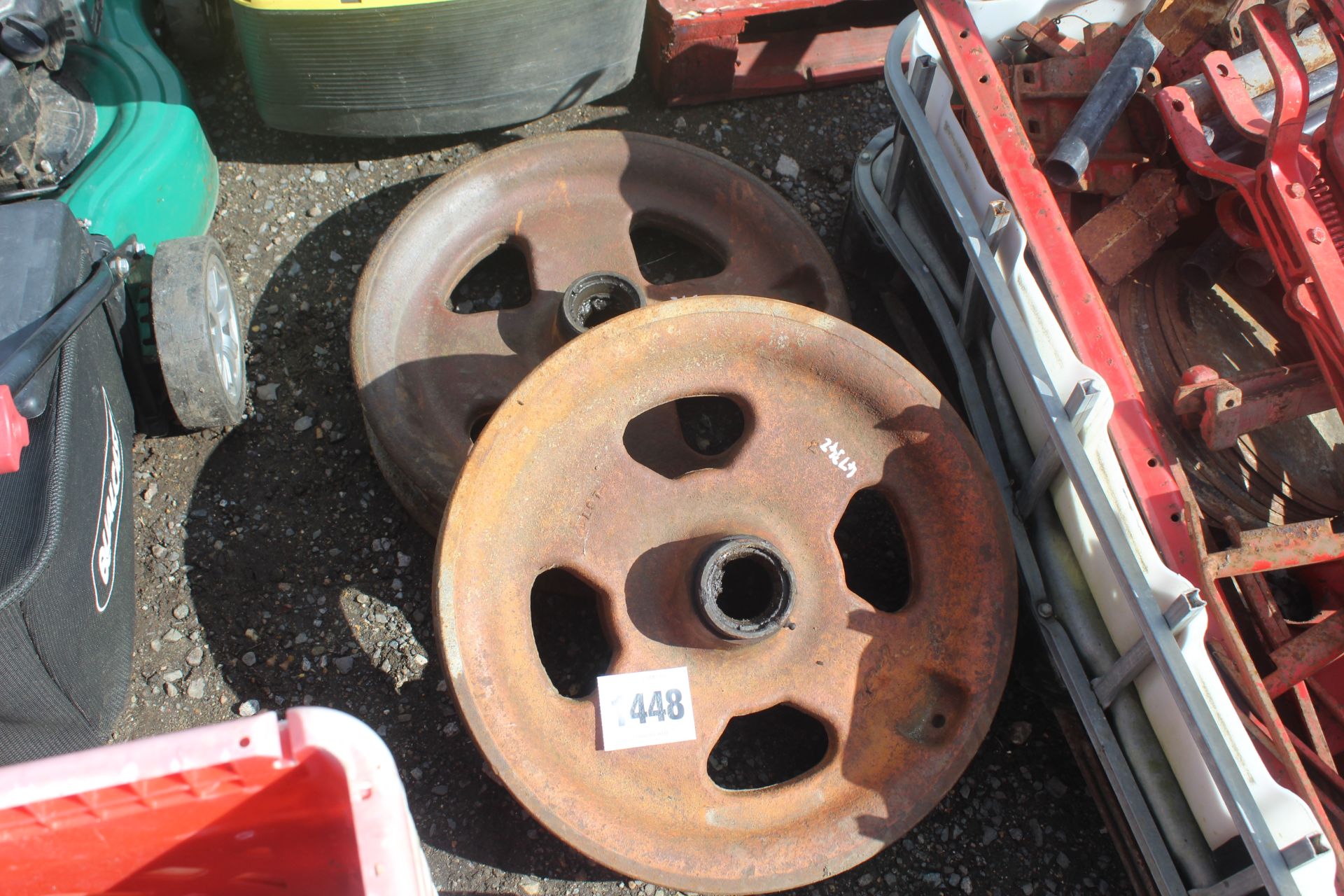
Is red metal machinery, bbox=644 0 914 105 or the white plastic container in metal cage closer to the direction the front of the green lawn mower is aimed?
the red metal machinery

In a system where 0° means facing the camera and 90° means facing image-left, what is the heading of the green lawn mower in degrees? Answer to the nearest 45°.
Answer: approximately 180°

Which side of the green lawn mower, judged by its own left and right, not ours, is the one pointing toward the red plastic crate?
back

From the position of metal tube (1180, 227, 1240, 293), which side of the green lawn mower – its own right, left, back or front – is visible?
right

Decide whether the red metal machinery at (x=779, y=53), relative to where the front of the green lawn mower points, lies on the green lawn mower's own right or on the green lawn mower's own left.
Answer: on the green lawn mower's own right

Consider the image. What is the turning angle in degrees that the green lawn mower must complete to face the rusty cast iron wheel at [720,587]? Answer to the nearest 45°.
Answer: approximately 135° to its right

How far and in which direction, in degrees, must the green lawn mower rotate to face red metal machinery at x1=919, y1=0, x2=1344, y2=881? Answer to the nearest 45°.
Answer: approximately 135° to its right
